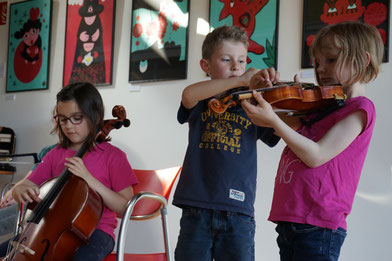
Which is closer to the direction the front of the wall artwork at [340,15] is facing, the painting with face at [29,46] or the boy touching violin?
the boy touching violin

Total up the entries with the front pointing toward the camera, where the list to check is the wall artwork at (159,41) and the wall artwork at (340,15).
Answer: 2

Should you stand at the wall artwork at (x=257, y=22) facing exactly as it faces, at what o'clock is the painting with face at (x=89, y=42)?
The painting with face is roughly at 4 o'clock from the wall artwork.

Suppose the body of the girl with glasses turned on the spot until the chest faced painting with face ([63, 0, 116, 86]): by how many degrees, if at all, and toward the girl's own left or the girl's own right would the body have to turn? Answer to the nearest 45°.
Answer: approximately 135° to the girl's own right

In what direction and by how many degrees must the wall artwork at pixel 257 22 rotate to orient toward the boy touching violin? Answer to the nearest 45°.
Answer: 0° — it already faces them

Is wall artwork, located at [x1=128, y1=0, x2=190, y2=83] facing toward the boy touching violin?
yes

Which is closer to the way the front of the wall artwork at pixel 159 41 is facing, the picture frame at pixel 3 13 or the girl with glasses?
the girl with glasses

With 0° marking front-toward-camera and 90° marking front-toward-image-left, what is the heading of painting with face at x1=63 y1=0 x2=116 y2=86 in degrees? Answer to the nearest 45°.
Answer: approximately 0°

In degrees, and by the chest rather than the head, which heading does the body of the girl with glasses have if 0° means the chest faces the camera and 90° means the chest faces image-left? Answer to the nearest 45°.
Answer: approximately 45°

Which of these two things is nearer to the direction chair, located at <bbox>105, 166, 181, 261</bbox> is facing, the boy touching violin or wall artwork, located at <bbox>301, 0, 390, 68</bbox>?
the boy touching violin

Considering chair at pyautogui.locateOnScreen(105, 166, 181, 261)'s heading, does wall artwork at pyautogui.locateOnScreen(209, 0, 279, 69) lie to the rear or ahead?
to the rear
